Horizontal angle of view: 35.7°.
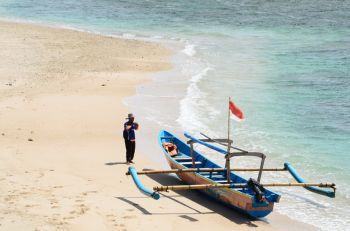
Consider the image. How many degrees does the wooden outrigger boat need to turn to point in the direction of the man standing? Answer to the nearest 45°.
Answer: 0° — it already faces them

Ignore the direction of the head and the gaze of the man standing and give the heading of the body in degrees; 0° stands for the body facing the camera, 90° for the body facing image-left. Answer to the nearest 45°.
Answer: approximately 315°

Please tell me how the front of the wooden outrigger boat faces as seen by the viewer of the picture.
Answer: facing away from the viewer and to the left of the viewer

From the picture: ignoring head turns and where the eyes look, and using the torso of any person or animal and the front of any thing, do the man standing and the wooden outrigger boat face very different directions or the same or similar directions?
very different directions

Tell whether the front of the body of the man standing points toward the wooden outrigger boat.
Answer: yes
